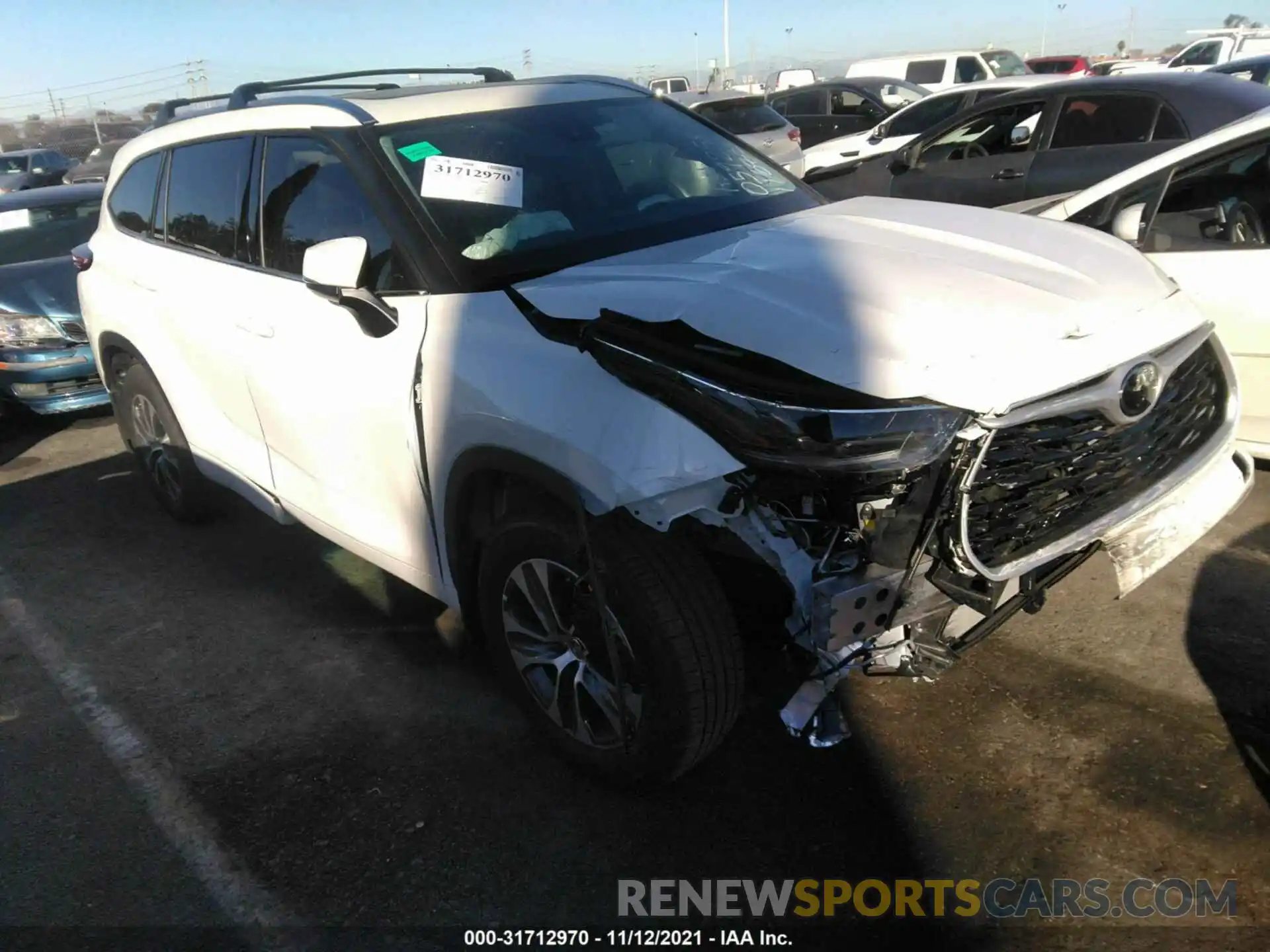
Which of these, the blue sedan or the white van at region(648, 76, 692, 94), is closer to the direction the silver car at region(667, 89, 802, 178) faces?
the white van

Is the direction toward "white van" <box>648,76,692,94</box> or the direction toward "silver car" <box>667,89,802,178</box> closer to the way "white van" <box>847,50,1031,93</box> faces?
the silver car

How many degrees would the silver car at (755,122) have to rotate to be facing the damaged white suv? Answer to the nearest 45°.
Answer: approximately 135° to its left

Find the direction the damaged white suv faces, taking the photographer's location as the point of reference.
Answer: facing the viewer and to the right of the viewer

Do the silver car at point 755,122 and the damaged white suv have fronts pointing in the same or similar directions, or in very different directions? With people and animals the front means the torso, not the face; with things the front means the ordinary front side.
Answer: very different directions

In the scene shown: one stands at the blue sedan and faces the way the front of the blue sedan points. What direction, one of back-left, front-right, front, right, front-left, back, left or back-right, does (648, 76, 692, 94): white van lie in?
left

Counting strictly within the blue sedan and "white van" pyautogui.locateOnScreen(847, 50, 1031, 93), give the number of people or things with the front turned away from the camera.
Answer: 0

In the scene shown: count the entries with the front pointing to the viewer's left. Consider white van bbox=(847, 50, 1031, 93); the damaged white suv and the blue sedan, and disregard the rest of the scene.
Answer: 0

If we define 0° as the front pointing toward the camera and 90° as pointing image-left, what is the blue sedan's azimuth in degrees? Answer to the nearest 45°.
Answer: approximately 315°

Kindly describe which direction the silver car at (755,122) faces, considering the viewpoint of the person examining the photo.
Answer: facing away from the viewer and to the left of the viewer

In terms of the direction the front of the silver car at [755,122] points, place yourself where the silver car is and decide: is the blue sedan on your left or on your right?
on your left

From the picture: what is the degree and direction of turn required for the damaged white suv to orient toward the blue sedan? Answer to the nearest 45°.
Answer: approximately 180°

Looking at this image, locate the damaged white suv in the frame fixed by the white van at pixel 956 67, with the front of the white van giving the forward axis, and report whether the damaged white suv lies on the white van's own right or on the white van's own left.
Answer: on the white van's own right
